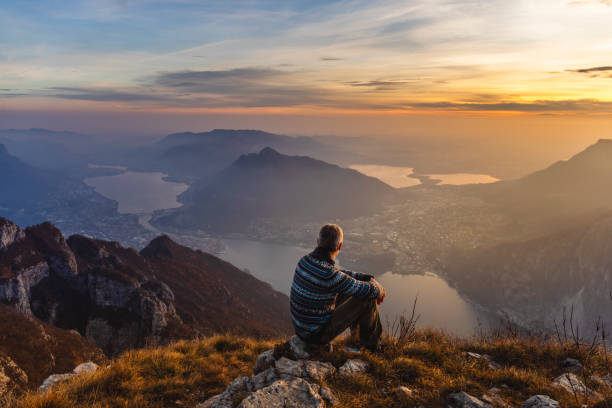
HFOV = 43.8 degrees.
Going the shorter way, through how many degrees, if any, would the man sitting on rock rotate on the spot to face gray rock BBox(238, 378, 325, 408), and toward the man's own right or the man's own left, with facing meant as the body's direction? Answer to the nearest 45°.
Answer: approximately 135° to the man's own right

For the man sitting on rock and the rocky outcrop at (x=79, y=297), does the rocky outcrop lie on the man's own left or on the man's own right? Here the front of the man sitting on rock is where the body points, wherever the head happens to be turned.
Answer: on the man's own left

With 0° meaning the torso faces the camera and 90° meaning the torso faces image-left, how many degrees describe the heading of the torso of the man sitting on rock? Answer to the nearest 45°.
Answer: approximately 225°

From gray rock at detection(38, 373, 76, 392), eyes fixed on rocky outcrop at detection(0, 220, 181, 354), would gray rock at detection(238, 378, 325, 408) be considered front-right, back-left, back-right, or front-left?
back-right

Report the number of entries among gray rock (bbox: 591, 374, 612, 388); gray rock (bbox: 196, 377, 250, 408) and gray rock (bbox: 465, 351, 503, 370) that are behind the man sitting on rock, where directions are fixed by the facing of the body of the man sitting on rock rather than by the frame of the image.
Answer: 1
